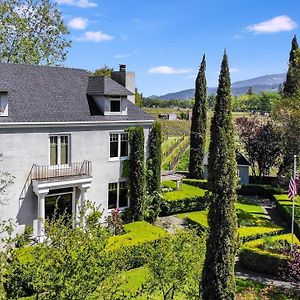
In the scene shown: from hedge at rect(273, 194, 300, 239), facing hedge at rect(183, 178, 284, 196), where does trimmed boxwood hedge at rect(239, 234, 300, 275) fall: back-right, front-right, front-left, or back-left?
back-left

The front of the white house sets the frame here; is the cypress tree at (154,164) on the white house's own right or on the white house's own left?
on the white house's own left

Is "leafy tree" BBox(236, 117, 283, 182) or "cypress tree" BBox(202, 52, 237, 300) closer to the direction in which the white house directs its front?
the cypress tree

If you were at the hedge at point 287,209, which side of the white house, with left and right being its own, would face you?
left

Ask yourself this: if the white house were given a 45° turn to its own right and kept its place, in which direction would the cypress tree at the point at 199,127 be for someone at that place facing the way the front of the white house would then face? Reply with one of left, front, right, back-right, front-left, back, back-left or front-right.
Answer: back

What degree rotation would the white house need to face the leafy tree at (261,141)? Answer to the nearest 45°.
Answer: approximately 135° to its left

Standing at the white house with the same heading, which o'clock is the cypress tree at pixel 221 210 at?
The cypress tree is roughly at 11 o'clock from the white house.

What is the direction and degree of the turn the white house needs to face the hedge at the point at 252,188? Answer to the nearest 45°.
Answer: approximately 135° to its left

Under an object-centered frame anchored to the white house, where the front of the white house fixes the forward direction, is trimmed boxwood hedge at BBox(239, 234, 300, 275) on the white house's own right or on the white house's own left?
on the white house's own left

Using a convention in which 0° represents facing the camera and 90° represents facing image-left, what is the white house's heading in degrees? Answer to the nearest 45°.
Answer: approximately 0°
